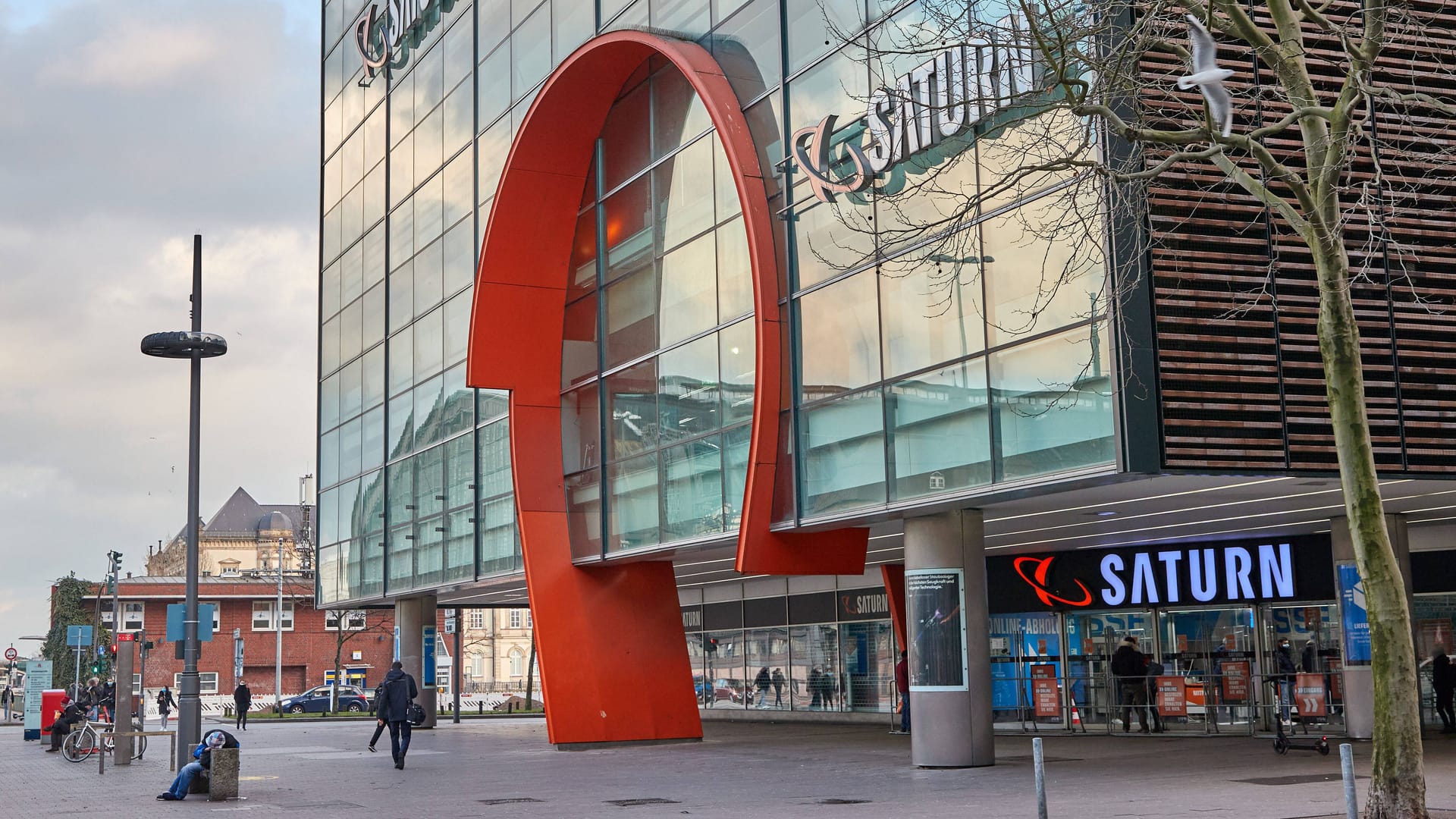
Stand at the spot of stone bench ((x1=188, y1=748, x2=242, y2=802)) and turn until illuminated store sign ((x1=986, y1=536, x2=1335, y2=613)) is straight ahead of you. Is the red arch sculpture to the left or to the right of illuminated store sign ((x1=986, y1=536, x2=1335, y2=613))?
left

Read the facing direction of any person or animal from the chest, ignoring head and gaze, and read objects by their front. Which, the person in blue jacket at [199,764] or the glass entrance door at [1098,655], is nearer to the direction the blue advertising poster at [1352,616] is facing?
the person in blue jacket

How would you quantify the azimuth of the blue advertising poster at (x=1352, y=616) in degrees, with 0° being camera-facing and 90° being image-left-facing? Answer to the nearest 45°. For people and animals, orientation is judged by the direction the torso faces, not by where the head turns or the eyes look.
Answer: approximately 0°

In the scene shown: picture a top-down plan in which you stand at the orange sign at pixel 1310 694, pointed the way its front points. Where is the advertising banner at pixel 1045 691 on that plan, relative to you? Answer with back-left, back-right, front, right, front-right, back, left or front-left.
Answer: back-right

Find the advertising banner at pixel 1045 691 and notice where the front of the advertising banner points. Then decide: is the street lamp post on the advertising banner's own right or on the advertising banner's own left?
on the advertising banner's own right

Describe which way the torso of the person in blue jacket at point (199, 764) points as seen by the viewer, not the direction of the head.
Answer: to the viewer's left

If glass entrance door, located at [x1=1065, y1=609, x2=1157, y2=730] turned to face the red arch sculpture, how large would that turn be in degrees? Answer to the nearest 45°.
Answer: approximately 90° to its right

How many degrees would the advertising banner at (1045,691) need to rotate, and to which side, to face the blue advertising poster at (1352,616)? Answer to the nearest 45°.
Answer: approximately 45° to its left

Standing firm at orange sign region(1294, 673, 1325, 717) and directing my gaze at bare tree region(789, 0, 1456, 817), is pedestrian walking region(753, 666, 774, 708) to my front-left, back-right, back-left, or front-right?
back-right
